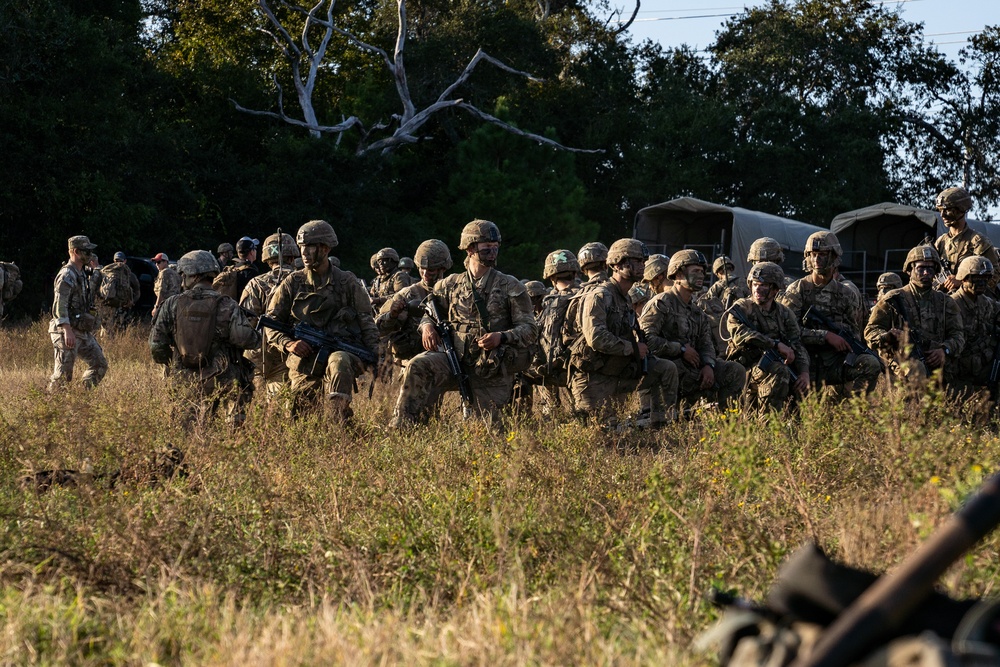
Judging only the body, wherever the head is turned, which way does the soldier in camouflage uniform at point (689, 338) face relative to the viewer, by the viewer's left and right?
facing the viewer and to the right of the viewer

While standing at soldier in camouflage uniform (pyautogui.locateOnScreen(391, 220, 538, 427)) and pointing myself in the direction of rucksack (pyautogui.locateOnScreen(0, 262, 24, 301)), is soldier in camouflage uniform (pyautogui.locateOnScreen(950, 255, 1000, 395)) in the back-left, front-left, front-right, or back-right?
back-right

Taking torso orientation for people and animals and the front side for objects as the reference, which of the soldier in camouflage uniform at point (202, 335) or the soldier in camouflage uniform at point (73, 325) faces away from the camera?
the soldier in camouflage uniform at point (202, 335)

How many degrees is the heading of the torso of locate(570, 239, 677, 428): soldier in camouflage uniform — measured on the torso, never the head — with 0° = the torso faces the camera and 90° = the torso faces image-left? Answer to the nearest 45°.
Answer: approximately 270°

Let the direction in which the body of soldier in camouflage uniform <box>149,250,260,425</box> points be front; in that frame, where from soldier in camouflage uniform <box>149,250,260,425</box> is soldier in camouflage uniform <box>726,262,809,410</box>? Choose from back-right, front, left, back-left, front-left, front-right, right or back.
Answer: right

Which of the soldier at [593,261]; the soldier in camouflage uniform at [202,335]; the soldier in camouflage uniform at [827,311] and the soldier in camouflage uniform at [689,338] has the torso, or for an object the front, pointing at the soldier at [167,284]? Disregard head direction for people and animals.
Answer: the soldier in camouflage uniform at [202,335]

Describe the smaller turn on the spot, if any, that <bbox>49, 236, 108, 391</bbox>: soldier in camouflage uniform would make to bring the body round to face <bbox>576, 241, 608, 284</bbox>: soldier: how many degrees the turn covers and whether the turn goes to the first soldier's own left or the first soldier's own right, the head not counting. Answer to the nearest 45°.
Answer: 0° — they already face them

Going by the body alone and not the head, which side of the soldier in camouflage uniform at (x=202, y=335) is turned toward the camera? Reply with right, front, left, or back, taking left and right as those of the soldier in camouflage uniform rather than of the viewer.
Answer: back

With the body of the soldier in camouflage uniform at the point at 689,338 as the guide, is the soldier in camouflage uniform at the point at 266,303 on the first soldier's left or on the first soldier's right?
on the first soldier's right

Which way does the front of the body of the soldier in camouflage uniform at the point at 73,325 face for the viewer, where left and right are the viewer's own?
facing to the right of the viewer

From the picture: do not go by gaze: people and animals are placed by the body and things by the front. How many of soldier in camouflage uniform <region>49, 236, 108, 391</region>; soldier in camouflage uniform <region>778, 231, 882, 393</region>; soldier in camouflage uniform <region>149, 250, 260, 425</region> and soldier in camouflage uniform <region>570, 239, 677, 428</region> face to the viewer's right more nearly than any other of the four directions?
2
